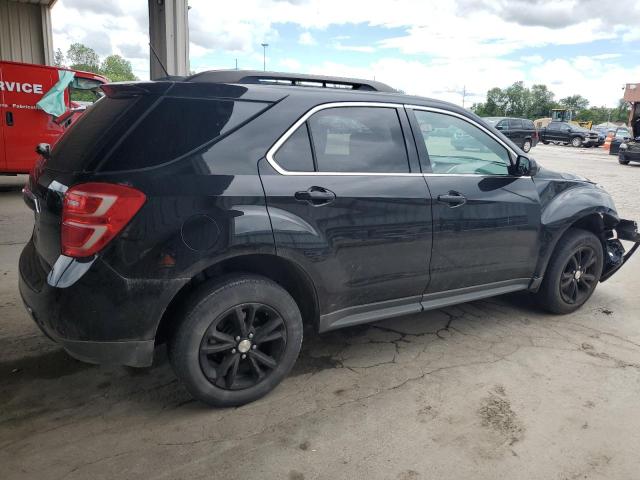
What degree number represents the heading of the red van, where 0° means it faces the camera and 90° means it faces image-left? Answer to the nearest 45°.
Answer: approximately 270°

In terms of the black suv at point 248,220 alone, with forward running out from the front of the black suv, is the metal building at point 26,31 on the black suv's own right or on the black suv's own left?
on the black suv's own left

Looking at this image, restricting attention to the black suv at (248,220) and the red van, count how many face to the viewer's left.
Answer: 0

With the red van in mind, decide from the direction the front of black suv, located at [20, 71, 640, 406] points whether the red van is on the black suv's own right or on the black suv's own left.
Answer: on the black suv's own left

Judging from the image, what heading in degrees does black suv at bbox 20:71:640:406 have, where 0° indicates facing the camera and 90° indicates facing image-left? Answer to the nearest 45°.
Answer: approximately 225°

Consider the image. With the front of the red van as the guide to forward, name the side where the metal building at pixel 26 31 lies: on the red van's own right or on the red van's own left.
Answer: on the red van's own left

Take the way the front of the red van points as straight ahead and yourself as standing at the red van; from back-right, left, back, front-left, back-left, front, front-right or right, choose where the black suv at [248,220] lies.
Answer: right

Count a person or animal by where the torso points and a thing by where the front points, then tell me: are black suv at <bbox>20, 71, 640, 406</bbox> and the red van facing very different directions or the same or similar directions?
same or similar directions

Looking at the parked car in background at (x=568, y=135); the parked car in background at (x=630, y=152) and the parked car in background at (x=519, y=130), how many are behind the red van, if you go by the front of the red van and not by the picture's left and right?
0

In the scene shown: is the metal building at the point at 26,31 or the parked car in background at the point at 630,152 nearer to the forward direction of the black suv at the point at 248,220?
the parked car in background

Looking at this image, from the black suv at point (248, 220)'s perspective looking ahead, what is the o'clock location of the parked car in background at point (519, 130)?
The parked car in background is roughly at 11 o'clock from the black suv.

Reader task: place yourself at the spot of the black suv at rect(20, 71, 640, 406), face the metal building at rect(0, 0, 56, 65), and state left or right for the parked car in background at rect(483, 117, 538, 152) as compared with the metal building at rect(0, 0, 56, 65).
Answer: right

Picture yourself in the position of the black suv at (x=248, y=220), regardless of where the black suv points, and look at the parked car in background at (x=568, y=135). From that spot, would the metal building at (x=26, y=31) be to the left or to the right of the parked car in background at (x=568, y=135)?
left

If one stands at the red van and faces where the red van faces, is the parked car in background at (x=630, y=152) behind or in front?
in front

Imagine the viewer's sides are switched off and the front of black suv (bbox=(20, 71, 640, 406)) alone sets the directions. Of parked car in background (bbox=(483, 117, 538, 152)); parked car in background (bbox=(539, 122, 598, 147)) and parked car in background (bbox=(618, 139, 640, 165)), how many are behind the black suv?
0
